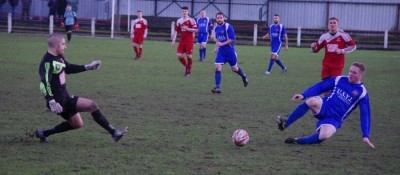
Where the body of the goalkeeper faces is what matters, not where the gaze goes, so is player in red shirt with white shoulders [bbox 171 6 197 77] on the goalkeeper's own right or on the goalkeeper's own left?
on the goalkeeper's own left

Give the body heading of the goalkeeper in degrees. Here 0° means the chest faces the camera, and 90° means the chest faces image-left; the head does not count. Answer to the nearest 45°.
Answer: approximately 270°

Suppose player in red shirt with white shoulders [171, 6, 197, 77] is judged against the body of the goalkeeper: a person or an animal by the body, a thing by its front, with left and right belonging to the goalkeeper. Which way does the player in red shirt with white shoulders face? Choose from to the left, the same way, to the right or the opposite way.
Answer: to the right

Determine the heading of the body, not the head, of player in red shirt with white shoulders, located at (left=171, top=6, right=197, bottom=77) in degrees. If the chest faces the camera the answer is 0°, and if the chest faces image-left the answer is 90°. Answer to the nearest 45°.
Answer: approximately 0°

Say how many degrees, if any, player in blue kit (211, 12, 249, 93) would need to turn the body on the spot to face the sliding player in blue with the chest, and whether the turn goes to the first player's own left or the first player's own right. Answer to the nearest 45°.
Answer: approximately 45° to the first player's own left

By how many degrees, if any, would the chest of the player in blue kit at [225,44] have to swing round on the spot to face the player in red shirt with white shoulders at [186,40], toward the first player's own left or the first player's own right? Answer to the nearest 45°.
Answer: approximately 135° to the first player's own right

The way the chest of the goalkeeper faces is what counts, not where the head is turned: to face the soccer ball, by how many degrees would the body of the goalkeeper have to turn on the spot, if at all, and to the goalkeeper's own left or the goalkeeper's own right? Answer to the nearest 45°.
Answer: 0° — they already face it

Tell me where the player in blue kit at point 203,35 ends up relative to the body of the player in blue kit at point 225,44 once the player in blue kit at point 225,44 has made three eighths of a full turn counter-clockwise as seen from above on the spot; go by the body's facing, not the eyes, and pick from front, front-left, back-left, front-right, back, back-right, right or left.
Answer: left
